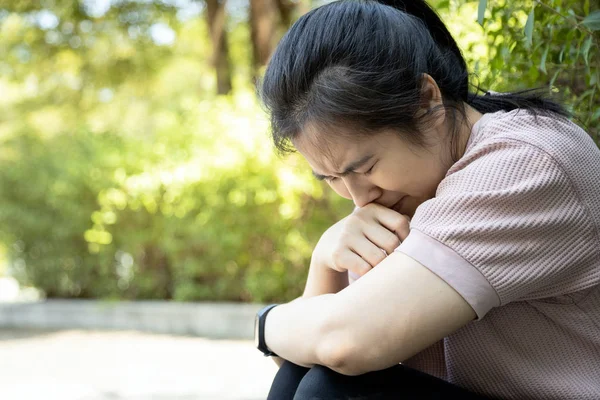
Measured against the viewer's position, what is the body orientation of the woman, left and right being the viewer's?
facing to the left of the viewer

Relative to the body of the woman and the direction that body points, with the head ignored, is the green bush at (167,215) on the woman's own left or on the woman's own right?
on the woman's own right
